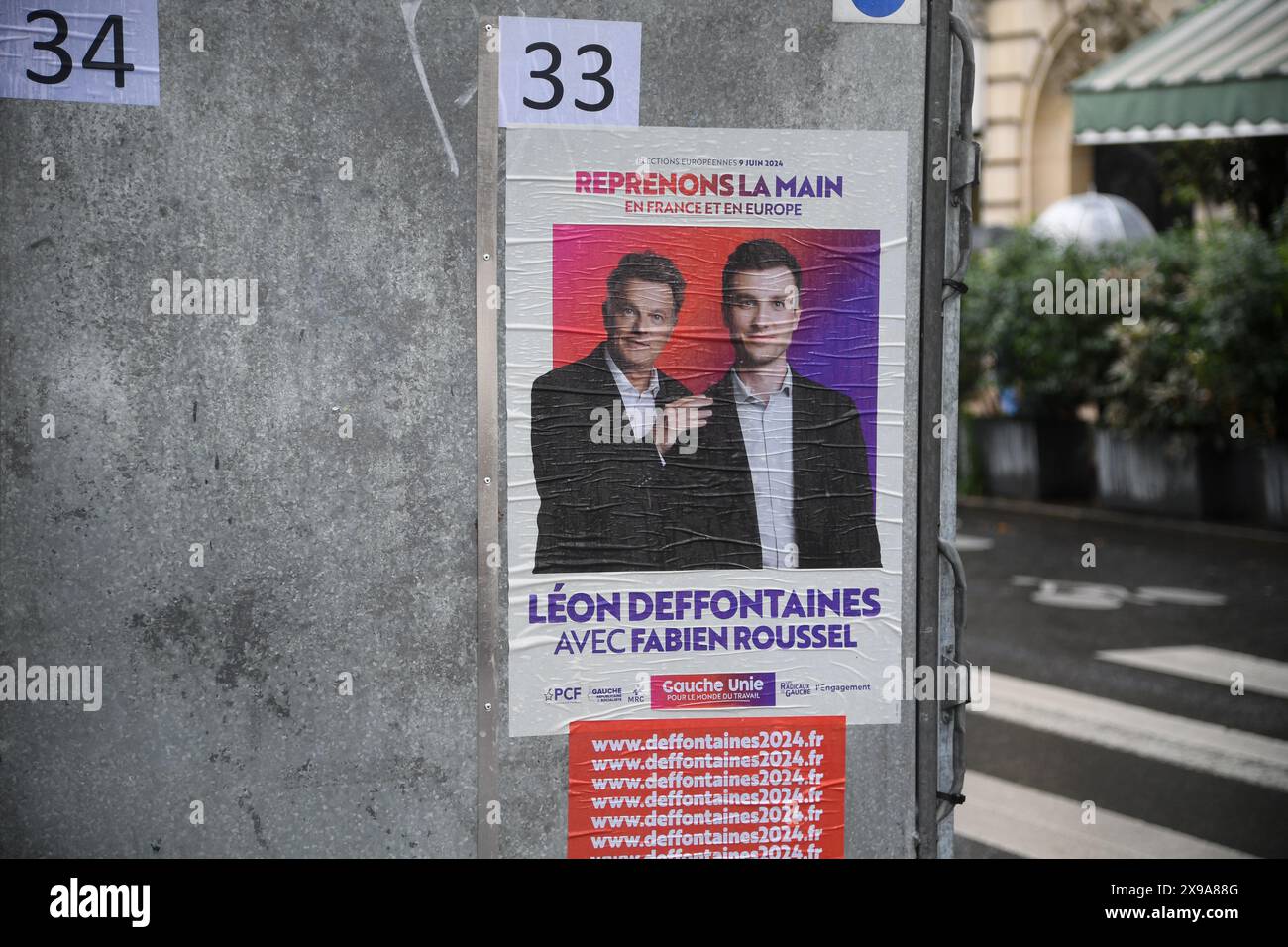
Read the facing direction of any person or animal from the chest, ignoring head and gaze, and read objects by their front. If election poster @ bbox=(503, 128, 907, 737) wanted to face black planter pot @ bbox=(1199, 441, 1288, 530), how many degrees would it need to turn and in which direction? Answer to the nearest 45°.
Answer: approximately 135° to its left

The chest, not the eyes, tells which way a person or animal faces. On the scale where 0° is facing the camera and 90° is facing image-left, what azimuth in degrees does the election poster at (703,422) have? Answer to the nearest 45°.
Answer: approximately 0°

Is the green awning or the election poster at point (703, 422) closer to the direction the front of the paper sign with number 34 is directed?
the election poster

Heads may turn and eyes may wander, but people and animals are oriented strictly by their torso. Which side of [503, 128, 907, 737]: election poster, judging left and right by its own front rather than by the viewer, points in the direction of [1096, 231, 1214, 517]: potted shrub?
back

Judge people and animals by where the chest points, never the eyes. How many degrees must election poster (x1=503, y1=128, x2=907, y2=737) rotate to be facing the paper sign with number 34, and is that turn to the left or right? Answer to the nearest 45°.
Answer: approximately 90° to its right

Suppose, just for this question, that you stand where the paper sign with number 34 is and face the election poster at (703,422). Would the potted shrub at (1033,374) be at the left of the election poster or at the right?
left

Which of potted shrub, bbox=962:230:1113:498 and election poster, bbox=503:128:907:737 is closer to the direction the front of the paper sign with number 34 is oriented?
the election poster

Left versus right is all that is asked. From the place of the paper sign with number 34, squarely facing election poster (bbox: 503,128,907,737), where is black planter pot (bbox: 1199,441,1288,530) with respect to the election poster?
left

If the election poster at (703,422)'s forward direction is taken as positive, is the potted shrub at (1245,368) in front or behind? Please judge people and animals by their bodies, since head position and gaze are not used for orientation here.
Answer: behind

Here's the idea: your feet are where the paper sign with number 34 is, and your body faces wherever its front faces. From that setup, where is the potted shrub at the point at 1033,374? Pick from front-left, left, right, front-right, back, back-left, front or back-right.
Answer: back-left

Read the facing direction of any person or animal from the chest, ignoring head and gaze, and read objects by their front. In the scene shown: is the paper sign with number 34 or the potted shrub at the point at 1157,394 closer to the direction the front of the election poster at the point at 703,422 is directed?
the paper sign with number 34

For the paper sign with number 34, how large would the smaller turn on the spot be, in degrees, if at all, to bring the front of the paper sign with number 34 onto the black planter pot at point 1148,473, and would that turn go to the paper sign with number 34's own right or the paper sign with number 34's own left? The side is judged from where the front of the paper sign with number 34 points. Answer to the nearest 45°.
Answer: approximately 135° to the paper sign with number 34's own left

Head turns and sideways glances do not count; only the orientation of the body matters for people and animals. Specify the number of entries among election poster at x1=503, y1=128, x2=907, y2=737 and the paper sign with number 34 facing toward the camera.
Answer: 2
